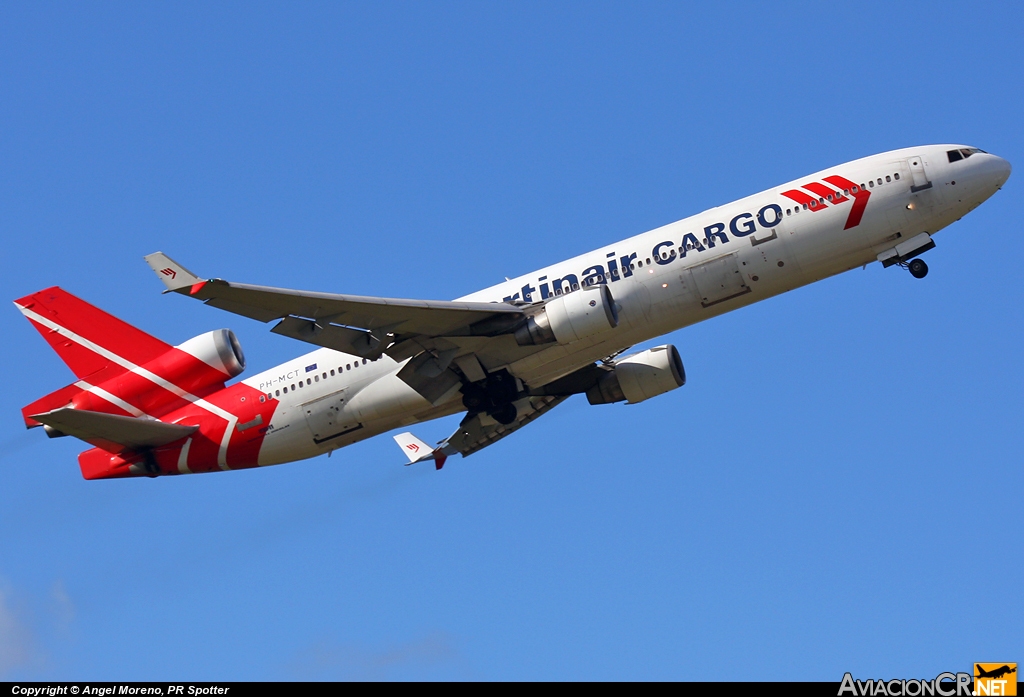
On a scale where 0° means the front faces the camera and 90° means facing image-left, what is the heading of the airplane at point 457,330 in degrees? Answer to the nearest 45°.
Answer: approximately 270°
